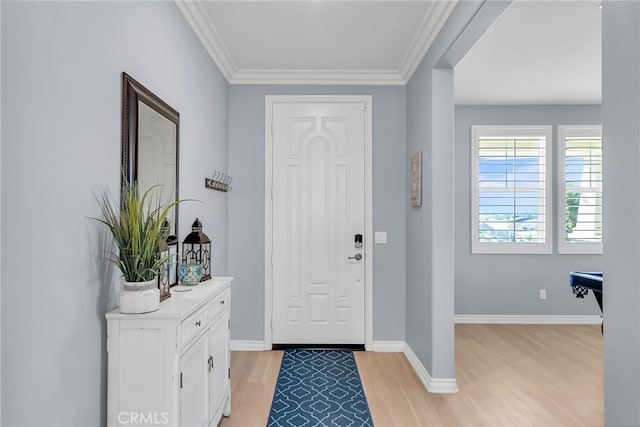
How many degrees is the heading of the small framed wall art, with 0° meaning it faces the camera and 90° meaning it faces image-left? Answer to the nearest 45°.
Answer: approximately 90°

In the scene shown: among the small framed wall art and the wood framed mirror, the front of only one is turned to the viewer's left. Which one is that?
the small framed wall art

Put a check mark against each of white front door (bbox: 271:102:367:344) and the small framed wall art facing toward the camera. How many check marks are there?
1

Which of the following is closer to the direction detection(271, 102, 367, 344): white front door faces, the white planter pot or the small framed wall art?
the white planter pot

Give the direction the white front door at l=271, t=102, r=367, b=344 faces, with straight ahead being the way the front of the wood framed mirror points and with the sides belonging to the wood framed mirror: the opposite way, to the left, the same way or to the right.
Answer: to the right

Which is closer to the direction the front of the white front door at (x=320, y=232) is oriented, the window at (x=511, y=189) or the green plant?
the green plant

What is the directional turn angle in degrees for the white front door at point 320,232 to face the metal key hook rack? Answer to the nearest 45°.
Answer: approximately 45° to its right

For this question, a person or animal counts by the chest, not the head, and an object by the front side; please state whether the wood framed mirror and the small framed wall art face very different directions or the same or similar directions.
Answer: very different directions

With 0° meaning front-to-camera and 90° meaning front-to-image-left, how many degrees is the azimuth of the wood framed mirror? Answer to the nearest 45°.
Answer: approximately 315°
